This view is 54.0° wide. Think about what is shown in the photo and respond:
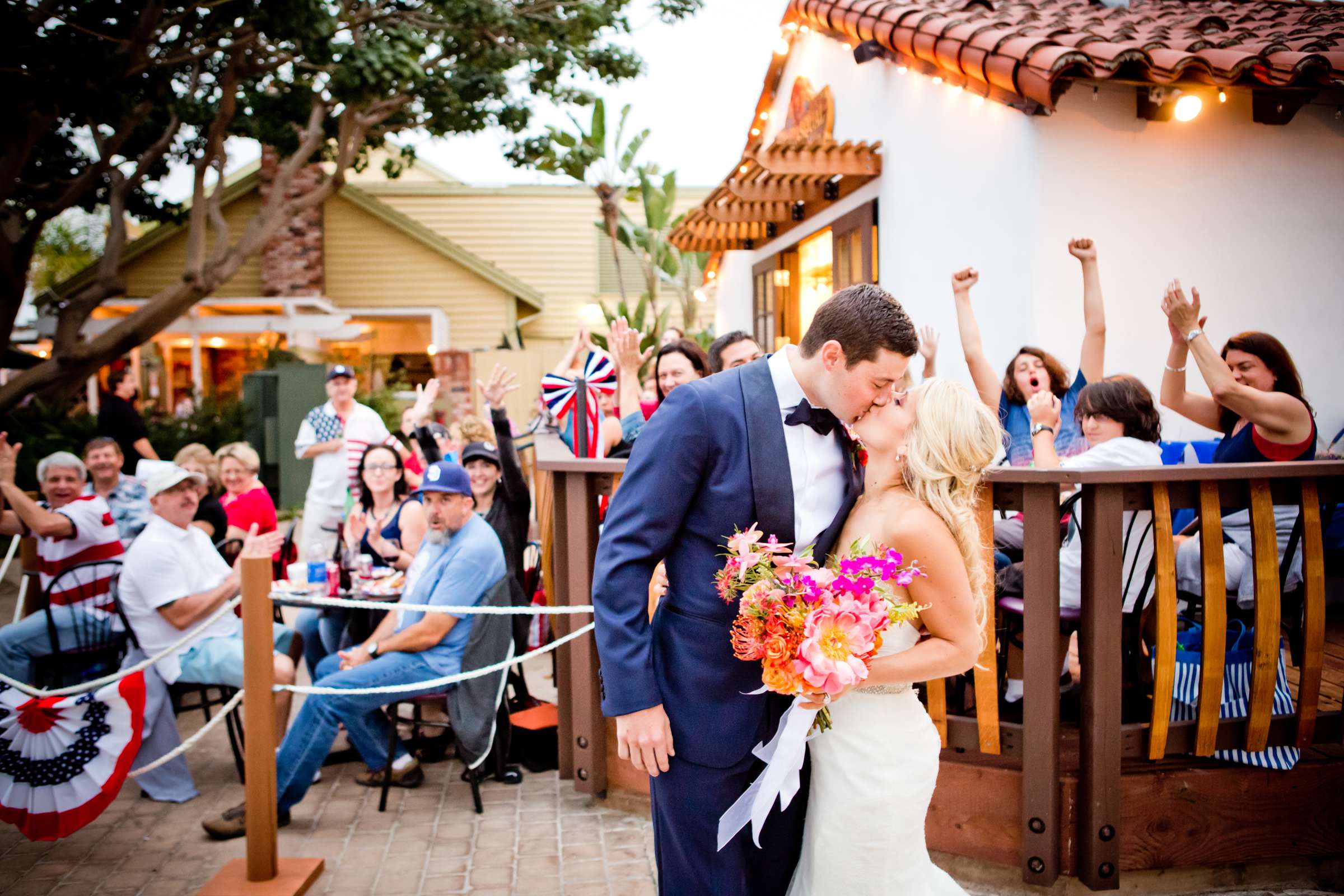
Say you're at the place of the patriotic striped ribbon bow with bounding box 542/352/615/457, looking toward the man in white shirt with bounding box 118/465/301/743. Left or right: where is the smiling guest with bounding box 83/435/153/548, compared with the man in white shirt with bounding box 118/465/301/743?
right

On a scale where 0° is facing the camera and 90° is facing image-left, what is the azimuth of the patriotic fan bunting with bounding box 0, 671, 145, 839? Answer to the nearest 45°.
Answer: approximately 0°

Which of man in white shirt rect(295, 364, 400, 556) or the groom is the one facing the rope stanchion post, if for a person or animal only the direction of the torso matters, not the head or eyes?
the man in white shirt

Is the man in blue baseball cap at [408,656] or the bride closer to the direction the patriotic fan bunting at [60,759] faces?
the bride

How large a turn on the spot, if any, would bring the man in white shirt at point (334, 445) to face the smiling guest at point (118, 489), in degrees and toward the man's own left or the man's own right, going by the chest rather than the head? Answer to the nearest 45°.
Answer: approximately 45° to the man's own right

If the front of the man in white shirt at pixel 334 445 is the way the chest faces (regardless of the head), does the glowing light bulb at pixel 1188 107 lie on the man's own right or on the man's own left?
on the man's own left

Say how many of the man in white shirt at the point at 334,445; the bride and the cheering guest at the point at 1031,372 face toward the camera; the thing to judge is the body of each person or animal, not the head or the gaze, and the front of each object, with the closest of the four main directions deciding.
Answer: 2

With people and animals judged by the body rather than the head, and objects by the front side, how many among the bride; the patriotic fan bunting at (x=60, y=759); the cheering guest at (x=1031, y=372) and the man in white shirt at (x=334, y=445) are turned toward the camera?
3

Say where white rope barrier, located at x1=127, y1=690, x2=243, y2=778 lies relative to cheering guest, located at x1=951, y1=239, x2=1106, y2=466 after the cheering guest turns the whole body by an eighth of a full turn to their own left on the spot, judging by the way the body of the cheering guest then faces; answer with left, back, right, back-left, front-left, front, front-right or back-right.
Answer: right
